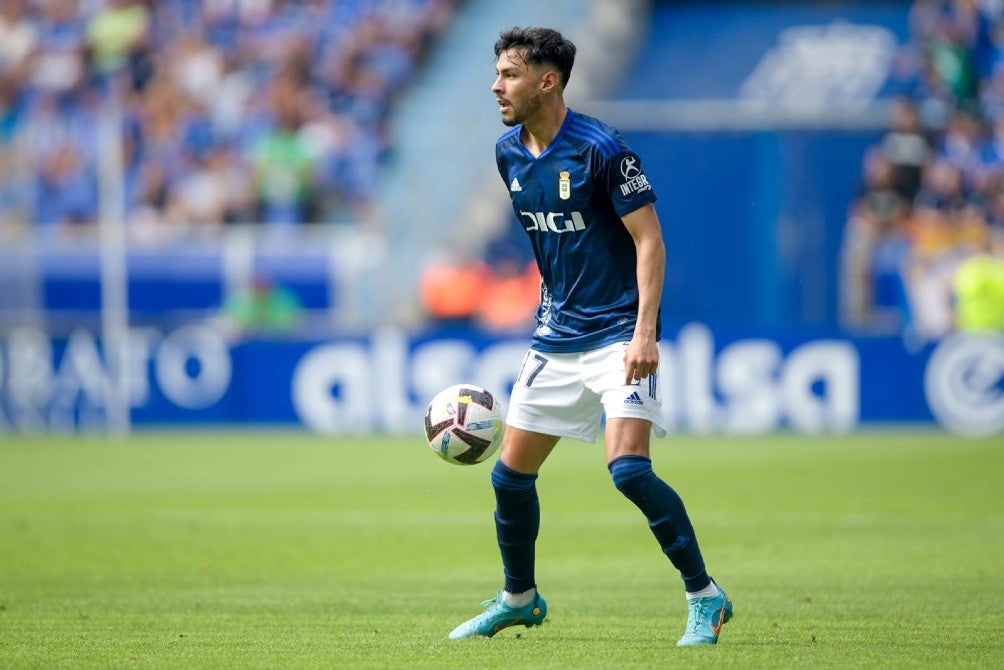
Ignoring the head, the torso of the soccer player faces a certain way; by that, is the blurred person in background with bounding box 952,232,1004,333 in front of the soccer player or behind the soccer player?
behind

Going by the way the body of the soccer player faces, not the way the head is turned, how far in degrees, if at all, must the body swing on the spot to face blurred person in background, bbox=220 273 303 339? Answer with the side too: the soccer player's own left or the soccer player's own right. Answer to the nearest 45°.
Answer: approximately 135° to the soccer player's own right

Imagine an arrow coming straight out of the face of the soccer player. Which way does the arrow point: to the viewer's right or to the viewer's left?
to the viewer's left

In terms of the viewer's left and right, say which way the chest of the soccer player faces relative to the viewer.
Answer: facing the viewer and to the left of the viewer

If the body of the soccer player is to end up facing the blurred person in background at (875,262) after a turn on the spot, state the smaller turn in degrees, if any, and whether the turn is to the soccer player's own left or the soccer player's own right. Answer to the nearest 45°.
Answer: approximately 135° to the soccer player's own right

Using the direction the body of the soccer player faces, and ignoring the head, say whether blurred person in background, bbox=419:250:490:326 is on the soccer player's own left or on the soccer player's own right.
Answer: on the soccer player's own right

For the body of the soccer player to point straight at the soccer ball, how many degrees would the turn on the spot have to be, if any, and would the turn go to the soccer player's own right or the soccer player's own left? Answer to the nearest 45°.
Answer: approximately 90° to the soccer player's own right
